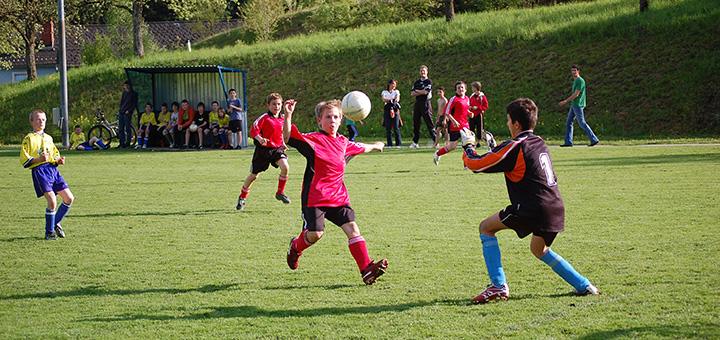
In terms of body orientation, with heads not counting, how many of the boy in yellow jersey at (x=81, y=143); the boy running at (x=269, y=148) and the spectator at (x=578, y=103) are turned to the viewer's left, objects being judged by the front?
1

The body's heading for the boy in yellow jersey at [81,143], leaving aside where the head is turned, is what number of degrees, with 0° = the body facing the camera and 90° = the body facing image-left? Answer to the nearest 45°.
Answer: approximately 315°

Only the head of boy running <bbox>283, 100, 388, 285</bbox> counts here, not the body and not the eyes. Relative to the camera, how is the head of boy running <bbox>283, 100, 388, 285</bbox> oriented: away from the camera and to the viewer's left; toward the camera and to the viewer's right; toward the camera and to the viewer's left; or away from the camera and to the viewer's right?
toward the camera and to the viewer's right

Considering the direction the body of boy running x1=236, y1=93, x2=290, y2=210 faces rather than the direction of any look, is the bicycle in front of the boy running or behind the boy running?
behind

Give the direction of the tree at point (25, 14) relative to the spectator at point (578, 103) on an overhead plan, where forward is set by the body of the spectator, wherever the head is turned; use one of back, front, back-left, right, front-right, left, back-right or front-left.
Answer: front-right

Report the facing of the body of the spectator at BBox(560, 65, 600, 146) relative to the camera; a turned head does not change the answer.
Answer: to the viewer's left

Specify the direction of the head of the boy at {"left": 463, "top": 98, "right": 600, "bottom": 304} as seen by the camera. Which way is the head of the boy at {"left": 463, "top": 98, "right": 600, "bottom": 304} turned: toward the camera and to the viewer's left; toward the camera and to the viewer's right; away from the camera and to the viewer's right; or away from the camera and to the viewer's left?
away from the camera and to the viewer's left

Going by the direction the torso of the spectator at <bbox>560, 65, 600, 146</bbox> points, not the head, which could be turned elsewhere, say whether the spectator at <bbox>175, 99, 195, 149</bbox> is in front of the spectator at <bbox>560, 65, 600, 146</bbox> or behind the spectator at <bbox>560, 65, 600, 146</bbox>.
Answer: in front

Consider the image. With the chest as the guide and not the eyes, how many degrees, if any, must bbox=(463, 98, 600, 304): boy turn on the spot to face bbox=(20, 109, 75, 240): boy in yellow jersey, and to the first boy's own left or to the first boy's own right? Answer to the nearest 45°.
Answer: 0° — they already face them

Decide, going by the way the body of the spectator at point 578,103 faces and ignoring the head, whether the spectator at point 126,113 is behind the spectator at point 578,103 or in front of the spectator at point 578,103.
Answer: in front
